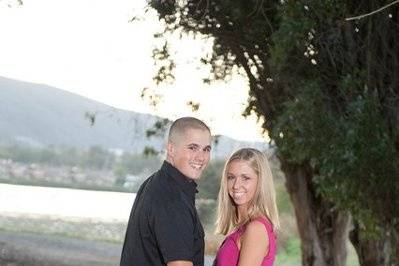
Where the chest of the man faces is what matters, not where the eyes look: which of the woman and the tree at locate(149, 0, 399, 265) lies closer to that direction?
the woman

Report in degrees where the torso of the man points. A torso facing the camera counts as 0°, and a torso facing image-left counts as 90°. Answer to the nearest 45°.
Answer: approximately 270°

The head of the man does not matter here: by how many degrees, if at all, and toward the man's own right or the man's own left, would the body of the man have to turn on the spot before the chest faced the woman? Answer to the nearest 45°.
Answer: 0° — they already face them

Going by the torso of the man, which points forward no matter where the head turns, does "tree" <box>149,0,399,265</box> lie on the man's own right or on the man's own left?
on the man's own left
